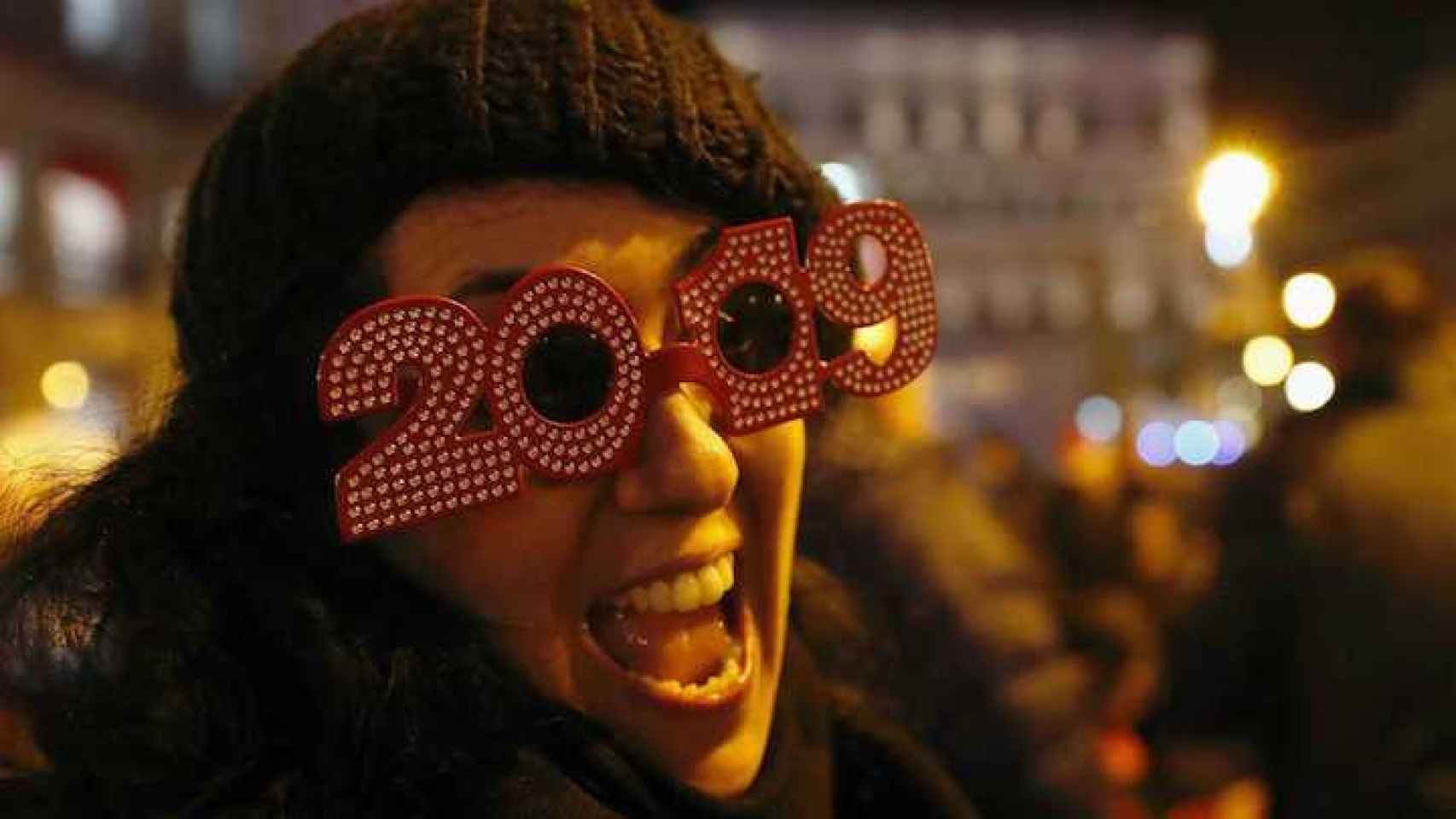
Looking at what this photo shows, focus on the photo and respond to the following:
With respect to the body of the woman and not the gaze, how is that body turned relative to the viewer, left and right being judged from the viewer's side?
facing the viewer and to the right of the viewer

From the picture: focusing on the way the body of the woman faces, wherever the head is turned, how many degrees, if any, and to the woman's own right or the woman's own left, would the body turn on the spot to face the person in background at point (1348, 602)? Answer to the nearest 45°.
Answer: approximately 90° to the woman's own left

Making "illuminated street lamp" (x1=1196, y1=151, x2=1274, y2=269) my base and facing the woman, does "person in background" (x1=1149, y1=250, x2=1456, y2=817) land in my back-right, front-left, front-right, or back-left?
front-left

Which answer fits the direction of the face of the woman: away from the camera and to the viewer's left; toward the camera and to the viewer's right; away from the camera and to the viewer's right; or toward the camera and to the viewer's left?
toward the camera and to the viewer's right

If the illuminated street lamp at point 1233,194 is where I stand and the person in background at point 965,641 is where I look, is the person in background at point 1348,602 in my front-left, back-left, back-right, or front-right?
front-left

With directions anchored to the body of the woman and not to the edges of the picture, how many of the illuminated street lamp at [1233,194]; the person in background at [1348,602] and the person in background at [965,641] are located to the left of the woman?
3

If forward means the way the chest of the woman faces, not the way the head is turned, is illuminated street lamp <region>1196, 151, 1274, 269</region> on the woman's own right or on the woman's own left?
on the woman's own left
